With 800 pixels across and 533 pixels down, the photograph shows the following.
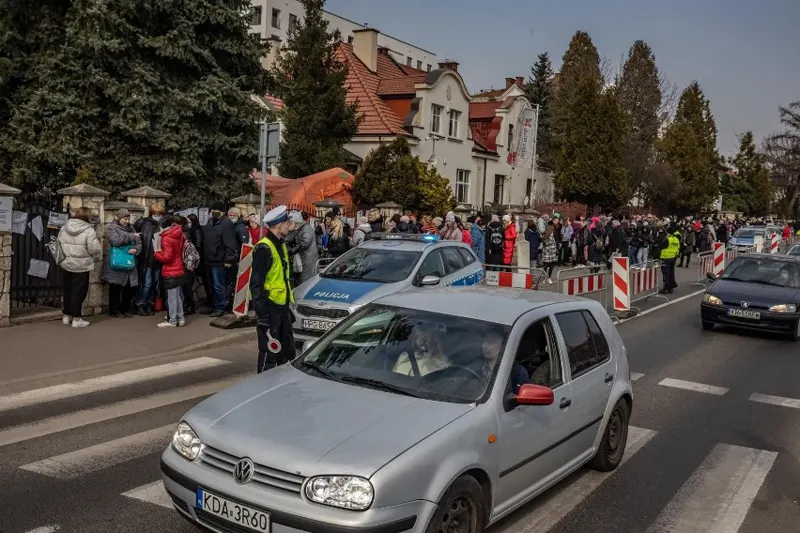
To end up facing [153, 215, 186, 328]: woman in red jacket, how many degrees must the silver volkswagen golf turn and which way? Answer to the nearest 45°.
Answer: approximately 90° to its right

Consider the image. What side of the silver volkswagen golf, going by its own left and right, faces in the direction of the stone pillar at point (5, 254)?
right

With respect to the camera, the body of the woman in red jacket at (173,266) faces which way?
to the viewer's left

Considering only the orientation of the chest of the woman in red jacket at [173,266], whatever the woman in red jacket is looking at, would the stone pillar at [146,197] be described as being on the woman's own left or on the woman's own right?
on the woman's own right

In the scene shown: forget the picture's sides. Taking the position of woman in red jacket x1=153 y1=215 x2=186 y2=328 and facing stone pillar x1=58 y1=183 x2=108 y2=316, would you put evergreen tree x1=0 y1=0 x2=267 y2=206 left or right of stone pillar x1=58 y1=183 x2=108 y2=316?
right

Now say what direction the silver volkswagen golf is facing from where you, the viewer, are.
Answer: facing the viewer and to the left of the viewer

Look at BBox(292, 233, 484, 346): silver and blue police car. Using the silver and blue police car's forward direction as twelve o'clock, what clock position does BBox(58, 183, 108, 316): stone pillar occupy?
The stone pillar is roughly at 2 o'clock from the silver and blue police car.

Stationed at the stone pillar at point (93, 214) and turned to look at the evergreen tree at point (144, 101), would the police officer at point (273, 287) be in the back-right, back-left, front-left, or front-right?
back-right

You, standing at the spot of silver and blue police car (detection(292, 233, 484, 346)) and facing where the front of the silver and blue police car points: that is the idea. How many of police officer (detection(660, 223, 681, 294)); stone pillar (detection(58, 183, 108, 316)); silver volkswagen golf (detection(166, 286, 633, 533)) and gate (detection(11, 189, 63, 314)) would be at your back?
1

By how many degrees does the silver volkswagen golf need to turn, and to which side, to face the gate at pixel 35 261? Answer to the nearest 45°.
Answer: approximately 90° to its right

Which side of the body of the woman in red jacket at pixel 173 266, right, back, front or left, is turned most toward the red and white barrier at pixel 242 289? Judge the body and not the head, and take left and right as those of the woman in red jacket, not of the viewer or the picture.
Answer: back

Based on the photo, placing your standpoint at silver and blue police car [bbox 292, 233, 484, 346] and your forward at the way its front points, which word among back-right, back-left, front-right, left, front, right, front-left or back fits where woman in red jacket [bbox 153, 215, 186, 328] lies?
front-right

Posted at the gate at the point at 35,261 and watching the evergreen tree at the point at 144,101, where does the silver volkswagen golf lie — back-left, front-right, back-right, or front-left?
back-right

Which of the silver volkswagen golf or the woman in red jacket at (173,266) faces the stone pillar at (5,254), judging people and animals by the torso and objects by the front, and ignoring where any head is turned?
the woman in red jacket
